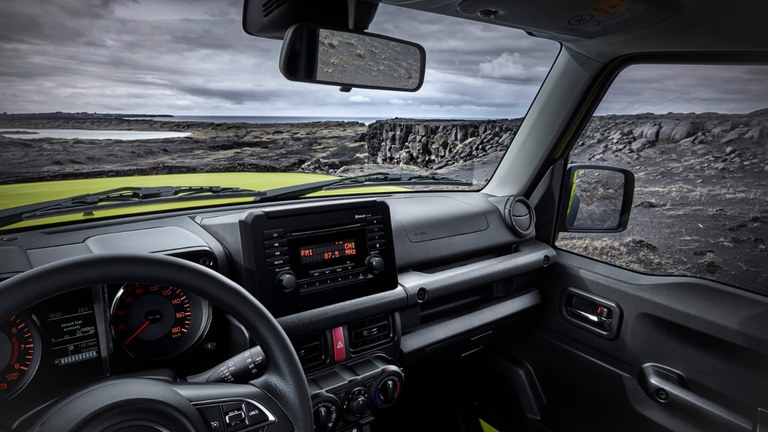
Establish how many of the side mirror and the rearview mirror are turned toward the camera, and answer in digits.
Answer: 2

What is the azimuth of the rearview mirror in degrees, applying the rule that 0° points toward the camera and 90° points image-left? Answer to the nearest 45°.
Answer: approximately 0°

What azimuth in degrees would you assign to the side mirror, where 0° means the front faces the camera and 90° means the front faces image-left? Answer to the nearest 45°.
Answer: approximately 0°

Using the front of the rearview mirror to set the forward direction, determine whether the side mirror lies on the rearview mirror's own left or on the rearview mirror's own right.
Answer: on the rearview mirror's own left

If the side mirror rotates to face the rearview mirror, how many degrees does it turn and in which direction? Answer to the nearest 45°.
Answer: approximately 45° to its right
